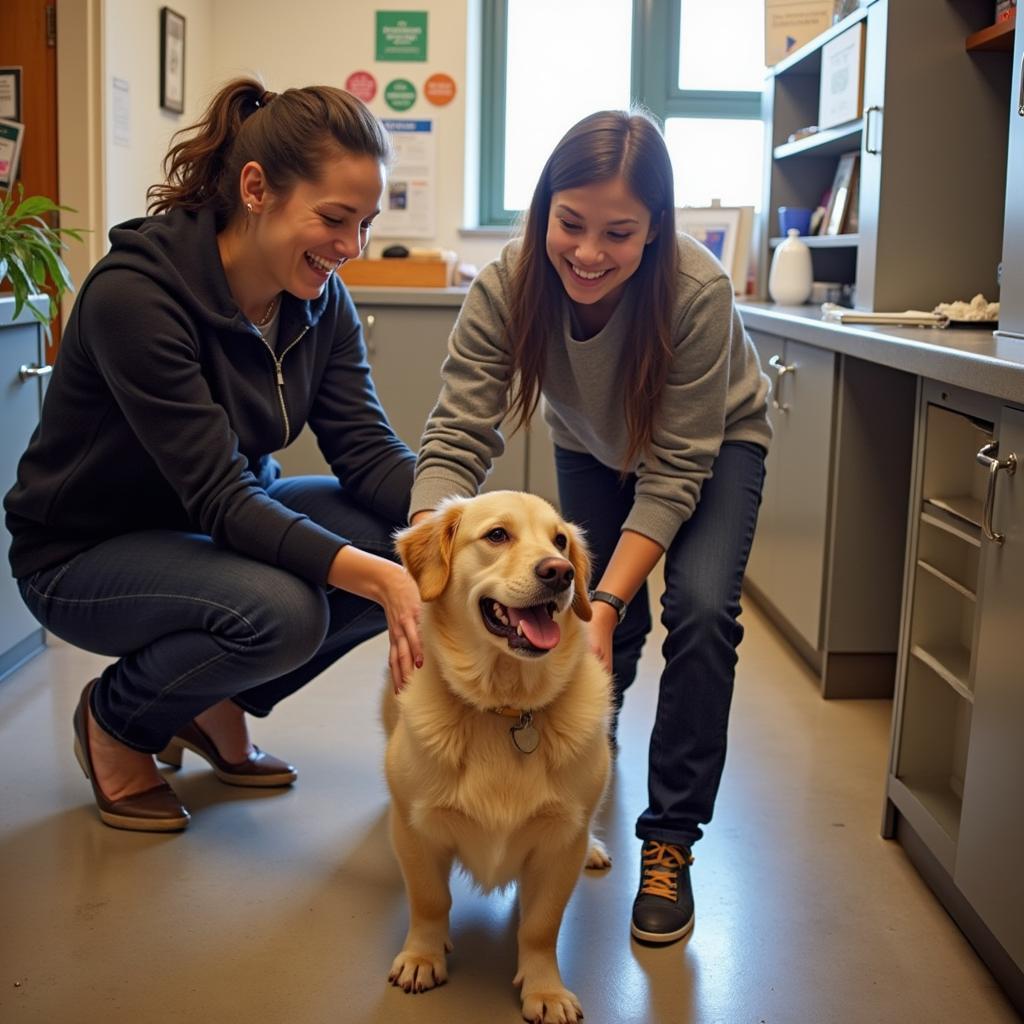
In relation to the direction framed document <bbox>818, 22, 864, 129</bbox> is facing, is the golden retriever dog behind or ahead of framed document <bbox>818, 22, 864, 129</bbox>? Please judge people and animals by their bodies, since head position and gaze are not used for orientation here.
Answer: ahead

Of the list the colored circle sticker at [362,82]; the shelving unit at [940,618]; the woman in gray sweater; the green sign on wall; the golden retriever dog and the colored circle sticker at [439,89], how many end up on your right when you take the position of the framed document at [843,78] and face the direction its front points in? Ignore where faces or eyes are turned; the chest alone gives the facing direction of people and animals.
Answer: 3

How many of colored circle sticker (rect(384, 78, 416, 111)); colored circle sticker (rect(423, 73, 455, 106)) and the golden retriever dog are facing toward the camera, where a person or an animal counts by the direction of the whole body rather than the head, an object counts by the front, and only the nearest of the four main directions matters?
3

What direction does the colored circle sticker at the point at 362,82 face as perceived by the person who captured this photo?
facing the viewer

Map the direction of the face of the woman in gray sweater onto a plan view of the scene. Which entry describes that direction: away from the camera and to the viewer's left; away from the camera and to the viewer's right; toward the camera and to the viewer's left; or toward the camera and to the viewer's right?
toward the camera and to the viewer's left

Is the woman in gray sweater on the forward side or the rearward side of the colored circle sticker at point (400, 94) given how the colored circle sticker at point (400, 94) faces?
on the forward side

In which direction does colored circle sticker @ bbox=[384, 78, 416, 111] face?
toward the camera

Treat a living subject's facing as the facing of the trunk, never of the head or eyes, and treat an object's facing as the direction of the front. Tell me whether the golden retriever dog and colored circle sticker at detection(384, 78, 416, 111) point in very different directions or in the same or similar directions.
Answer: same or similar directions

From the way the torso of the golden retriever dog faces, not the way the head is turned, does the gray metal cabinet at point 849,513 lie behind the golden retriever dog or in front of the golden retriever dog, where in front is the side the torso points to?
behind

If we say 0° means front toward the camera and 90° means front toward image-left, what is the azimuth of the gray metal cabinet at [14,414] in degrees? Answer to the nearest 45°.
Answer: approximately 315°

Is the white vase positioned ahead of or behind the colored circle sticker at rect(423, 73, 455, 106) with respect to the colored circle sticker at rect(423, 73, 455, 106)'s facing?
ahead

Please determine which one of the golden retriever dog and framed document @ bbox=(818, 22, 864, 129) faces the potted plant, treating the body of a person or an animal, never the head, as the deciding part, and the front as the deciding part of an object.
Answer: the framed document

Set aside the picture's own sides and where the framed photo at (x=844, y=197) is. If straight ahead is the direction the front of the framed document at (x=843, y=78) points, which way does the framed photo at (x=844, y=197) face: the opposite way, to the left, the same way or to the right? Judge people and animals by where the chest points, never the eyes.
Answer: the same way

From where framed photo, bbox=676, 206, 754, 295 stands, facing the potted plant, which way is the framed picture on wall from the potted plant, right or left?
right

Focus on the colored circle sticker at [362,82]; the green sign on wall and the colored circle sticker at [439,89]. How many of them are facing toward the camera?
3
